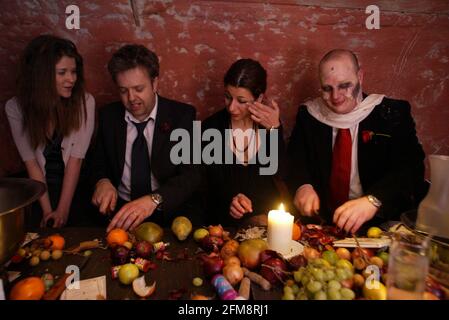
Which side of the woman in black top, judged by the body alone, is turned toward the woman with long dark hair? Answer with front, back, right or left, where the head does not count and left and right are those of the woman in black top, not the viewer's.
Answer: right

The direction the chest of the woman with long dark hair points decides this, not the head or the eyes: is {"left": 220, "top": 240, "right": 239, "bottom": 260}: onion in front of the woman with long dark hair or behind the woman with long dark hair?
in front

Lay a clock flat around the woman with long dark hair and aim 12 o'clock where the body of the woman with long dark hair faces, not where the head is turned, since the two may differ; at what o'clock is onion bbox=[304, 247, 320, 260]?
The onion is roughly at 11 o'clock from the woman with long dark hair.

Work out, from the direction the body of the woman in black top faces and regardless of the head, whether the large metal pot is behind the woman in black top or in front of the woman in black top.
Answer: in front

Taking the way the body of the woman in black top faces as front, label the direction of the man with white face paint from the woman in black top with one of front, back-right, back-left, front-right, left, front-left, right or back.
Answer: left

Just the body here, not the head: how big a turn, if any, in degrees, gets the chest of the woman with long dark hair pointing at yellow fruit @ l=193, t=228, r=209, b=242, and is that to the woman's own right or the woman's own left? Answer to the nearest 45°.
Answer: approximately 45° to the woman's own left

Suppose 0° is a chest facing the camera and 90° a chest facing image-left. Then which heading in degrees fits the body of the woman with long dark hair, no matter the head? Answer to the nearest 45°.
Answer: approximately 0°

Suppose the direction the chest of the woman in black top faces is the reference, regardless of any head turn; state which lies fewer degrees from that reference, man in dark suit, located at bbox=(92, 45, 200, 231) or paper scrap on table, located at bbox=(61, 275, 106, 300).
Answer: the paper scrap on table

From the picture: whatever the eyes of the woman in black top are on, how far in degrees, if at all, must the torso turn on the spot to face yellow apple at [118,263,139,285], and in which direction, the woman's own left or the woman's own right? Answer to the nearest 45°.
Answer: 0° — they already face it

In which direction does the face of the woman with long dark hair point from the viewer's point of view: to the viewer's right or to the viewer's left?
to the viewer's right

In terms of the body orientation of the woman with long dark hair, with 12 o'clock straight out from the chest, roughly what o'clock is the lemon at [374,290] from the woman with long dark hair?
The lemon is roughly at 11 o'clock from the woman with long dark hair.

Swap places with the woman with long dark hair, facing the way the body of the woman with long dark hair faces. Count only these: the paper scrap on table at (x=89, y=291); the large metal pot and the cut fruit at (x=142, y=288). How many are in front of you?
3

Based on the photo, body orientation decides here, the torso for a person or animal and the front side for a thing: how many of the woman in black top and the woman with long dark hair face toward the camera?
2

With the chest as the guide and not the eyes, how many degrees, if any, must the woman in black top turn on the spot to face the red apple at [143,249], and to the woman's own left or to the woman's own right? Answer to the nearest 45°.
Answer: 0° — they already face it
